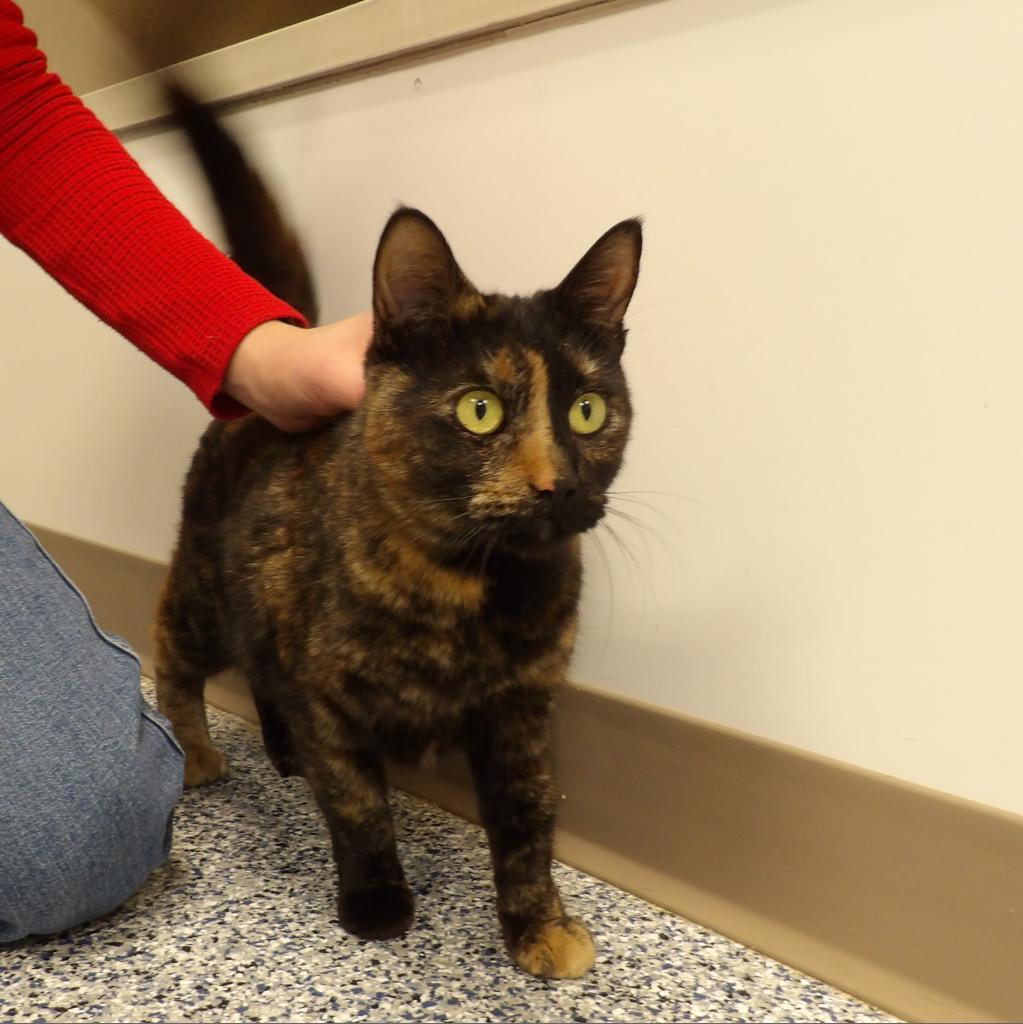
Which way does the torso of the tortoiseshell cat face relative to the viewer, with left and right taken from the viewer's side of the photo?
facing the viewer and to the right of the viewer
